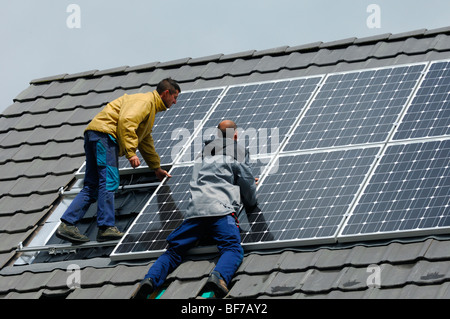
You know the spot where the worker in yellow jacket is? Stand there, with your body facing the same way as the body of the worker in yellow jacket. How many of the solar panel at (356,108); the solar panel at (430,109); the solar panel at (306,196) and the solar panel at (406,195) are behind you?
0

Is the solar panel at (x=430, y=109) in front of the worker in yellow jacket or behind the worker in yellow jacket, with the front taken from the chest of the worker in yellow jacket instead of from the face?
in front

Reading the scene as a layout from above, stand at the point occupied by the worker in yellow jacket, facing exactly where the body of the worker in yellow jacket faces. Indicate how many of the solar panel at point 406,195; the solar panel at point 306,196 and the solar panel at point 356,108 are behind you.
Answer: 0

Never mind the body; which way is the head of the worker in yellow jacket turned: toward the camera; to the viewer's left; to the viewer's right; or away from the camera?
to the viewer's right

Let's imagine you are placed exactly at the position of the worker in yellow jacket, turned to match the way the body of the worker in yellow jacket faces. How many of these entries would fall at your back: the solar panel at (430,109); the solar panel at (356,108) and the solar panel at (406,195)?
0

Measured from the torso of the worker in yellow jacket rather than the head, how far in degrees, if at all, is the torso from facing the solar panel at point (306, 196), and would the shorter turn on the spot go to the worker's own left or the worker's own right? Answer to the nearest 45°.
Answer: approximately 45° to the worker's own right

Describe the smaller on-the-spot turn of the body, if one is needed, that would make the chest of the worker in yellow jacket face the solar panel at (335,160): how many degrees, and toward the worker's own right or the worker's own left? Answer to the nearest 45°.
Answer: approximately 45° to the worker's own right

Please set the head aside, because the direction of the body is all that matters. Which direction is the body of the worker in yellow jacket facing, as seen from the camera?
to the viewer's right

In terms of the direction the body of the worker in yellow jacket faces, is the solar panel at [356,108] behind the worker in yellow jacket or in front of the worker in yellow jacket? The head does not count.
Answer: in front
